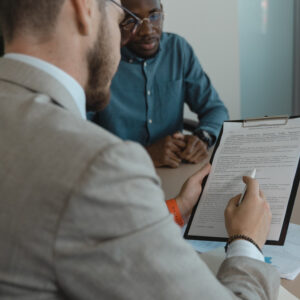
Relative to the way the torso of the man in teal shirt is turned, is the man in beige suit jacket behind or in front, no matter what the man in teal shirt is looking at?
in front

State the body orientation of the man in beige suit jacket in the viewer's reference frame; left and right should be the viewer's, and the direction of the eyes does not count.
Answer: facing away from the viewer and to the right of the viewer

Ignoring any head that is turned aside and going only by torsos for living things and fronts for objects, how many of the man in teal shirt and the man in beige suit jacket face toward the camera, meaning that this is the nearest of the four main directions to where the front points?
1

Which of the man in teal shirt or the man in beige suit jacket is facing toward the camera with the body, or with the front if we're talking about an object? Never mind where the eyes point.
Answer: the man in teal shirt

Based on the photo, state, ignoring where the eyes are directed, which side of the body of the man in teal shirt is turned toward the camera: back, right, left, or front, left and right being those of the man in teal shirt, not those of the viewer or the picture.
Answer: front

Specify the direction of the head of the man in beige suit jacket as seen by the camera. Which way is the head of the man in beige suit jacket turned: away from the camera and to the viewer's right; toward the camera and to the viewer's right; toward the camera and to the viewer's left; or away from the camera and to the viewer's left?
away from the camera and to the viewer's right

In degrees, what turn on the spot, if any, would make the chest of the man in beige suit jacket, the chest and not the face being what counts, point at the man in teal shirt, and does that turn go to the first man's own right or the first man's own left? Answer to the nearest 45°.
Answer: approximately 45° to the first man's own left
